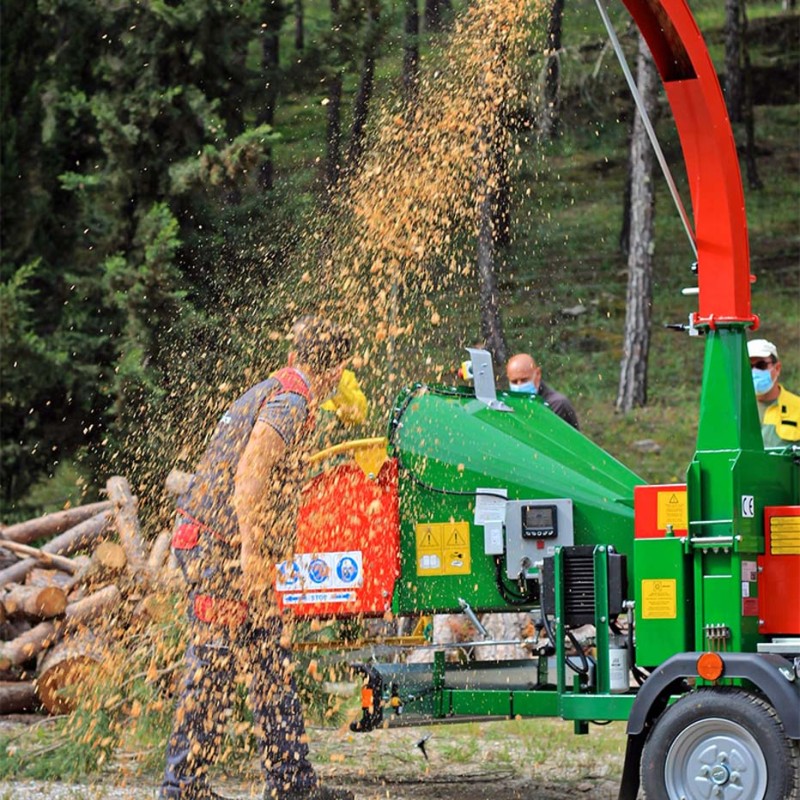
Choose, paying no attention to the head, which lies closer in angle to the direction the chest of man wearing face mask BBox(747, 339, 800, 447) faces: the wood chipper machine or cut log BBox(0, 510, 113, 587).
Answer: the wood chipper machine

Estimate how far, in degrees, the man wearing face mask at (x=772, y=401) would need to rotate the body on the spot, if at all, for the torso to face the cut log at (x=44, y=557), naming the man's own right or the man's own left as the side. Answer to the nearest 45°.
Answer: approximately 45° to the man's own right

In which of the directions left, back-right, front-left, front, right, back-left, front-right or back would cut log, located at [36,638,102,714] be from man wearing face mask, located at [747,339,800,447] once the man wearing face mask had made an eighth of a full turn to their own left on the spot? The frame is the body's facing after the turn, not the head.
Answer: right

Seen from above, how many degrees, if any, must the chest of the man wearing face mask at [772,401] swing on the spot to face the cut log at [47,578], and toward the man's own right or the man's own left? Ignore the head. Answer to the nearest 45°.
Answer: approximately 45° to the man's own right

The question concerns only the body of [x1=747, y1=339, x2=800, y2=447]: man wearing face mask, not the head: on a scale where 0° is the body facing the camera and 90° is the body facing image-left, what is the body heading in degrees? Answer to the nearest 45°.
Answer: approximately 45°

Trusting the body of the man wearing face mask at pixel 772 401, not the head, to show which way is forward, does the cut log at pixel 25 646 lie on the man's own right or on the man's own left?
on the man's own right
